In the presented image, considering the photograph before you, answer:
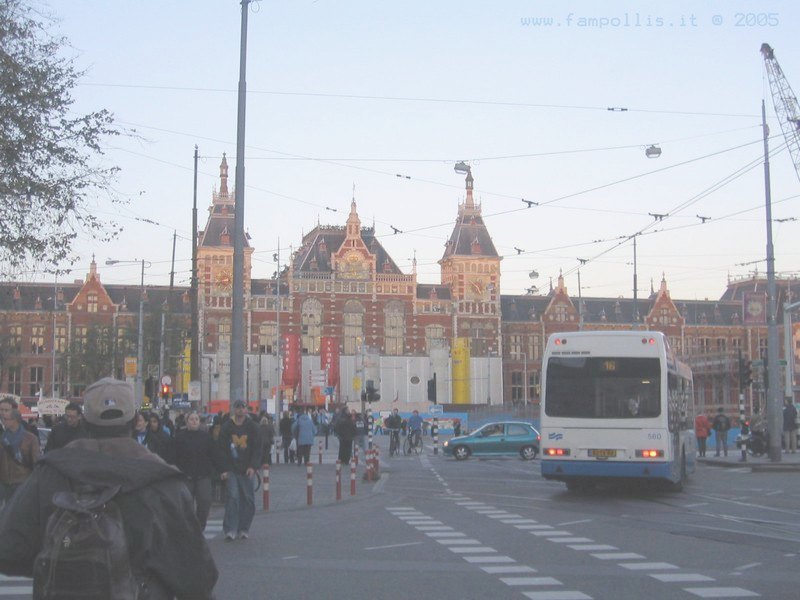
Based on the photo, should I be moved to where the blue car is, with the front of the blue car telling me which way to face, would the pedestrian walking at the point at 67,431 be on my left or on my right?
on my left

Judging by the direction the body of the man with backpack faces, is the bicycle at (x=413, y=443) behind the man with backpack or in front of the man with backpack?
in front

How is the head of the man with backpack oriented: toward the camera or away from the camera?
away from the camera

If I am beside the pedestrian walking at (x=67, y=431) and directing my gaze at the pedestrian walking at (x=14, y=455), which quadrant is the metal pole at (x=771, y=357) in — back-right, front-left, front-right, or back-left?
back-left

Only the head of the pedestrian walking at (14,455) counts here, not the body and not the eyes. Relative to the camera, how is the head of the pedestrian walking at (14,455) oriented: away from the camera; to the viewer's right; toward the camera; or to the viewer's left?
toward the camera

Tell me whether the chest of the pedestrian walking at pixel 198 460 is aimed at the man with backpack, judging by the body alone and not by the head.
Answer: yes

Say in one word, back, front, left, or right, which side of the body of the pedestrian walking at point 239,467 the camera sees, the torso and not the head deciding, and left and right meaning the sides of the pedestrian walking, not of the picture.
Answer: front

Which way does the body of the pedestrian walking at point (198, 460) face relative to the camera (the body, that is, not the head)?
toward the camera

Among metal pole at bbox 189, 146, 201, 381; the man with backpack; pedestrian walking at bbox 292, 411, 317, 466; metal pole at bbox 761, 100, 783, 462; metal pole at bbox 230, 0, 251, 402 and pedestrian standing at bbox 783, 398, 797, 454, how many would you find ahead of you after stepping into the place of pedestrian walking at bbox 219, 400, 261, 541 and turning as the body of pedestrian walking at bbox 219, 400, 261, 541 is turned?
1

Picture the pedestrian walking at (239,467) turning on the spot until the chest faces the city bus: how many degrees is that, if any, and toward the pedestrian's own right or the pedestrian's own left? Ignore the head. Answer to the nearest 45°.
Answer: approximately 135° to the pedestrian's own left

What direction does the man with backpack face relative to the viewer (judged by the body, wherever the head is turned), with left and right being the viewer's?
facing away from the viewer
